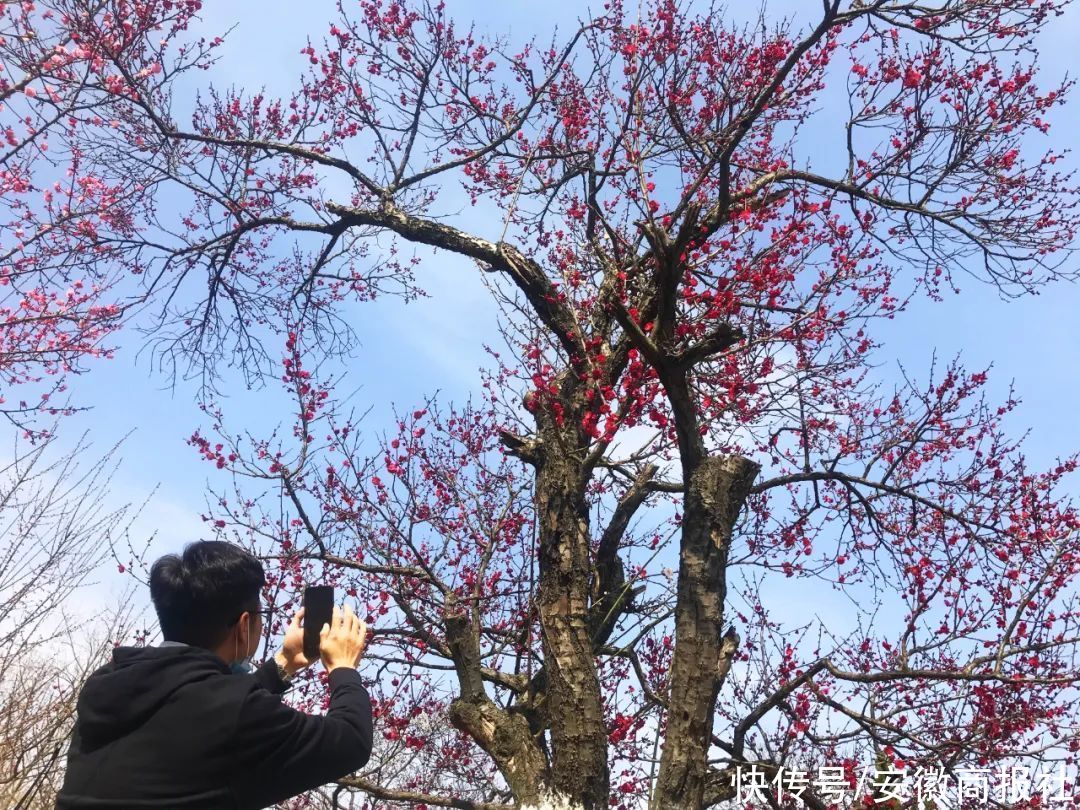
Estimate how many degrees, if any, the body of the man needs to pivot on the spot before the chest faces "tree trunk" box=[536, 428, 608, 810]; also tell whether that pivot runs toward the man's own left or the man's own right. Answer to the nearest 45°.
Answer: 0° — they already face it

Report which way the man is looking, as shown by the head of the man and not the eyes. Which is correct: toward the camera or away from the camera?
away from the camera

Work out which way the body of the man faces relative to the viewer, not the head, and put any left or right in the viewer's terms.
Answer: facing away from the viewer and to the right of the viewer

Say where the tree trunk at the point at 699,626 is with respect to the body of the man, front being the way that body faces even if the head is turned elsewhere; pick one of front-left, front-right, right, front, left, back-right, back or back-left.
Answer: front
